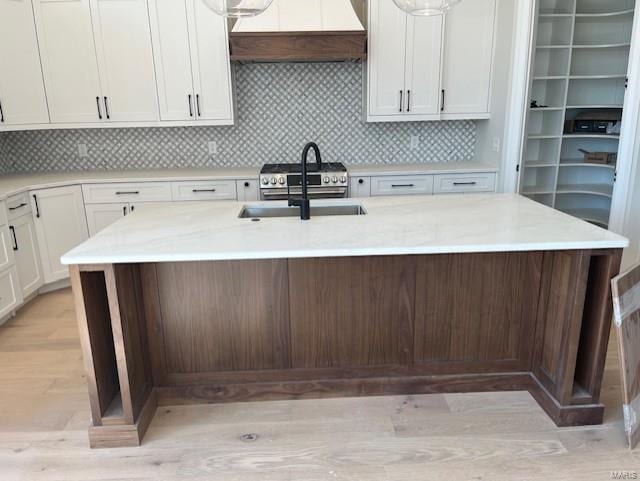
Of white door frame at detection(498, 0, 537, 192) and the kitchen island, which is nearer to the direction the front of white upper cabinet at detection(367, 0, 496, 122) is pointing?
the kitchen island

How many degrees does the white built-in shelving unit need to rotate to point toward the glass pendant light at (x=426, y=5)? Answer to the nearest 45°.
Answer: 0° — it already faces it

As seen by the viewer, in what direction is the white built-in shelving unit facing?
toward the camera

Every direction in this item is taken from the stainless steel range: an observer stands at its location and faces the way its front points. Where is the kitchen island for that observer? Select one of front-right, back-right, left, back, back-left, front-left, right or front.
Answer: front

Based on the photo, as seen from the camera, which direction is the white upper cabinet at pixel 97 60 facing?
toward the camera

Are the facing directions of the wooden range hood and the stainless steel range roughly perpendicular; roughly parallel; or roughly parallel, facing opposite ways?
roughly parallel

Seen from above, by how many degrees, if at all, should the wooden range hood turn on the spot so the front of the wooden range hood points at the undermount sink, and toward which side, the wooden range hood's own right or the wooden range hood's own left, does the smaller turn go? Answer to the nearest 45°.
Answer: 0° — it already faces it

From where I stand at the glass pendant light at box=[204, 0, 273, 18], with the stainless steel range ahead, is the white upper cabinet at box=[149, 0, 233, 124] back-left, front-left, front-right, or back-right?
front-left

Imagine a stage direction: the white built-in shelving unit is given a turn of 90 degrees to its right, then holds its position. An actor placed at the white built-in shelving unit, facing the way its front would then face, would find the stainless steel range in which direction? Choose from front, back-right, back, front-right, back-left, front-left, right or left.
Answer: front-left

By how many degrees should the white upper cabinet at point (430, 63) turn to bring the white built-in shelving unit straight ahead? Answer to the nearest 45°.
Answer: approximately 135° to its left

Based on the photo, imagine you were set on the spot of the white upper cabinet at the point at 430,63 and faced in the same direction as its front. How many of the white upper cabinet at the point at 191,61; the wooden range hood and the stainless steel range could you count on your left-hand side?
0

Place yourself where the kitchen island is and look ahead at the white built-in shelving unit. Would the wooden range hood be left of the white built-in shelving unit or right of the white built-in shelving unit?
left

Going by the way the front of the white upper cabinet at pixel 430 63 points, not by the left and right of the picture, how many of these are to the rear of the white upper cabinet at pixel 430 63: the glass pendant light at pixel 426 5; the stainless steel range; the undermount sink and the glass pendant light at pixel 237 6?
0

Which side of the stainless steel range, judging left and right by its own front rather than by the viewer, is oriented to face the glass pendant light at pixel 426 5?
front

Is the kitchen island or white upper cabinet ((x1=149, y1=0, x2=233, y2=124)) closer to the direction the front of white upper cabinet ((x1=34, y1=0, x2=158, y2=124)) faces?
the kitchen island

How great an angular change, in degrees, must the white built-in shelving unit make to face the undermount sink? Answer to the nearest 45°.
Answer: approximately 45° to its right

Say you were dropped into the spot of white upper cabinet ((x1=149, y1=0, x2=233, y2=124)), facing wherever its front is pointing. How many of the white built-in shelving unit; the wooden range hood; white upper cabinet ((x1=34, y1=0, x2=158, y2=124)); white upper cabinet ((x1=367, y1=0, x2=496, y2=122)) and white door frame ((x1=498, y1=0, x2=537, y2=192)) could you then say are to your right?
1

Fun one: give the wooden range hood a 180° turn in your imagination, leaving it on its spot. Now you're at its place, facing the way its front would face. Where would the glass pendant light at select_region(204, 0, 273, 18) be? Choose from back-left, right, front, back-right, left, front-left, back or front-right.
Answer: back

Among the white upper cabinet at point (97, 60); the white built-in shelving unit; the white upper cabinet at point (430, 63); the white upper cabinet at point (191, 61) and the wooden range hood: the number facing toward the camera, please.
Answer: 5
